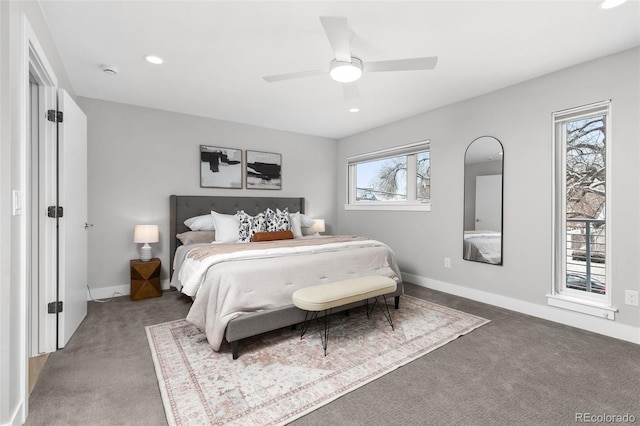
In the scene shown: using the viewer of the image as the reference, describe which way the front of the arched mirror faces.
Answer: facing the viewer and to the left of the viewer

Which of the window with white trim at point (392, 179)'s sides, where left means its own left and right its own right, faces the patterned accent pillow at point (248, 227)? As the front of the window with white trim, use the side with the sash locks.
front

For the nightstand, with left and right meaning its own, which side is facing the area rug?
front

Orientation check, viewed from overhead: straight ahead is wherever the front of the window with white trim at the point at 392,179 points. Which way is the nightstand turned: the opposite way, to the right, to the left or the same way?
to the left

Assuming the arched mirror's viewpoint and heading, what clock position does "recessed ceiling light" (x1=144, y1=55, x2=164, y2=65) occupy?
The recessed ceiling light is roughly at 12 o'clock from the arched mirror.

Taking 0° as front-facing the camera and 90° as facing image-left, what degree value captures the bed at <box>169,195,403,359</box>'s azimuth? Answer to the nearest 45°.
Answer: approximately 315°

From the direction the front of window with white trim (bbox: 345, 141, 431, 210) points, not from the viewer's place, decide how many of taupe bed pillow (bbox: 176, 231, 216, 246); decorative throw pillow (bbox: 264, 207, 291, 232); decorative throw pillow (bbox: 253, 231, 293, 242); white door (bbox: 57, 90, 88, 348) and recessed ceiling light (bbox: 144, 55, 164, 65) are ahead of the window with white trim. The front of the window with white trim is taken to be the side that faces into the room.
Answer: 5

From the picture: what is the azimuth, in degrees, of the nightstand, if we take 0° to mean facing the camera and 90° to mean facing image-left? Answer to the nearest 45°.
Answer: approximately 0°
